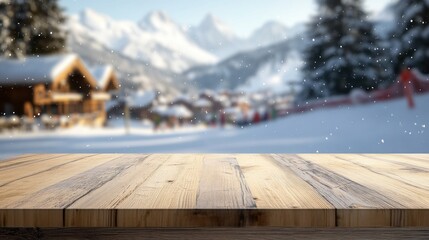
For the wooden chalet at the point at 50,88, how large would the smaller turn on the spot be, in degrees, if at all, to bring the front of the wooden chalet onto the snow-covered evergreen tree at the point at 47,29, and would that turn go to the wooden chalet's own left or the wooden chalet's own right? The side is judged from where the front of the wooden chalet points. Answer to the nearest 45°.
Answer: approximately 135° to the wooden chalet's own left

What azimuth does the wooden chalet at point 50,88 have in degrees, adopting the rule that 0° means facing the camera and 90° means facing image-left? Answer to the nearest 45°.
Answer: approximately 315°

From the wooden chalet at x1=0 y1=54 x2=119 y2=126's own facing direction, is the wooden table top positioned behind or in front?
in front

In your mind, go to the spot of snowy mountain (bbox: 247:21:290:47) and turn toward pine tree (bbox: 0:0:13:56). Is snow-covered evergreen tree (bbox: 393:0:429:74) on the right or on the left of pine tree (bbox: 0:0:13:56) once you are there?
left

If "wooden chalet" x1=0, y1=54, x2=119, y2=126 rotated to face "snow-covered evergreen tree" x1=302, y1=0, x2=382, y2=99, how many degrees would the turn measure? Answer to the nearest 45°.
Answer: approximately 45° to its left

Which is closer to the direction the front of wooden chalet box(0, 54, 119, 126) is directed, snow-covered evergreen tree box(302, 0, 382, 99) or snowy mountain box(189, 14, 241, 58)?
the snow-covered evergreen tree

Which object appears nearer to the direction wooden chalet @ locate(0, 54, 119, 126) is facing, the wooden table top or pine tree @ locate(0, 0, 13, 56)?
the wooden table top

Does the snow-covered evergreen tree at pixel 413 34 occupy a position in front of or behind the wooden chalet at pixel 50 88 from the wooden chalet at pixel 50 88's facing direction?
in front

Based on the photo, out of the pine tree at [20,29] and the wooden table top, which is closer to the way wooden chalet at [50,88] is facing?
the wooden table top

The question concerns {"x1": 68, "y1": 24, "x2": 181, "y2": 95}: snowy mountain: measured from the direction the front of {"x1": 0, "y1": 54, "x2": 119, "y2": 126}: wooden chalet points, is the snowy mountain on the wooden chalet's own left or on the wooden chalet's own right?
on the wooden chalet's own left

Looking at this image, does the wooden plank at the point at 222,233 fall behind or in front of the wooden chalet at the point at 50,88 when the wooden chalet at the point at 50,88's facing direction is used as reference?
in front
